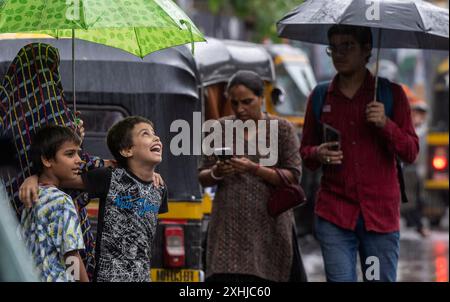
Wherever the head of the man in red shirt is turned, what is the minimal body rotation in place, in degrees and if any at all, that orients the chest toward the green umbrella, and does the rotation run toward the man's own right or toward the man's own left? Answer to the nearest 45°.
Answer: approximately 45° to the man's own right

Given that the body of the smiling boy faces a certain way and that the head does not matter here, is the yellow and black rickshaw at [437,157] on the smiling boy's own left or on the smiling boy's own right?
on the smiling boy's own left

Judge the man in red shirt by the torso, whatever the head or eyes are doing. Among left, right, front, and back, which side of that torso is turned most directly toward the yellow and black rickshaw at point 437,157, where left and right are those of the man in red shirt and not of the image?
back

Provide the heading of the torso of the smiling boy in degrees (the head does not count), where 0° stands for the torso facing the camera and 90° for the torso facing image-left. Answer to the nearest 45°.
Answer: approximately 315°

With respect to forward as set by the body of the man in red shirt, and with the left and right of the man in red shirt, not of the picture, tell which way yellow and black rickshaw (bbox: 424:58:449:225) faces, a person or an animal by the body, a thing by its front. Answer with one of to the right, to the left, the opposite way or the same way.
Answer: the opposite way

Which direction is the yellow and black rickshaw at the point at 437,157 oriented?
away from the camera

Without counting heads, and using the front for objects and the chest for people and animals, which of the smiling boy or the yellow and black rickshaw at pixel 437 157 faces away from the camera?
the yellow and black rickshaw

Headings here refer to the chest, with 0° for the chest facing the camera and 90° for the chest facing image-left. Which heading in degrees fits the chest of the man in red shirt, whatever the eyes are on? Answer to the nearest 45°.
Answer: approximately 0°

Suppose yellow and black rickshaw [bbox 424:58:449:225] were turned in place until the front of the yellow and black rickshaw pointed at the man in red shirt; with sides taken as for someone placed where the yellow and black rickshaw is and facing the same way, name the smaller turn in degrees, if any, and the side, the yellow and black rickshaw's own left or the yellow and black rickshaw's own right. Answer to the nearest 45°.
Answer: approximately 180°

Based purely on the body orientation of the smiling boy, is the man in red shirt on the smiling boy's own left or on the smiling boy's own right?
on the smiling boy's own left
